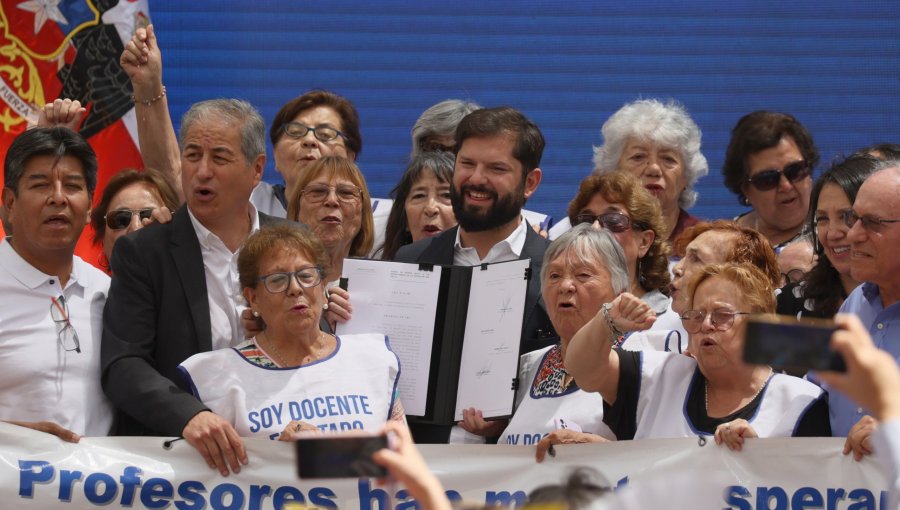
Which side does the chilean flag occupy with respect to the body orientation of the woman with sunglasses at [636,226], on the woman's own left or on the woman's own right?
on the woman's own right

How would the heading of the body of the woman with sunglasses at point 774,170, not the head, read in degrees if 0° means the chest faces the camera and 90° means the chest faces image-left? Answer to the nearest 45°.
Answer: approximately 315°

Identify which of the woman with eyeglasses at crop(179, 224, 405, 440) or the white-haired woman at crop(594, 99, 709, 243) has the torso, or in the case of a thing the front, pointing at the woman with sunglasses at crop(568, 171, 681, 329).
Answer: the white-haired woman

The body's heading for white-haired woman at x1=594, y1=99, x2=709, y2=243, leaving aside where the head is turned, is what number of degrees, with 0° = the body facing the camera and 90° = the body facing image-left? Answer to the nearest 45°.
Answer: approximately 0°

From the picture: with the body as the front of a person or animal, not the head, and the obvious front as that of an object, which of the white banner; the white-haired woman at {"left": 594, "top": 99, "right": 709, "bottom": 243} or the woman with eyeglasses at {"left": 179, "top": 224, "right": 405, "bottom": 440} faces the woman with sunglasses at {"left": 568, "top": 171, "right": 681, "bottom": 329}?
the white-haired woman

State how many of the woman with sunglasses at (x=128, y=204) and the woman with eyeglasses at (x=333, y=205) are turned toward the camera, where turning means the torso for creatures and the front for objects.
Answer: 2
